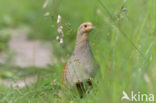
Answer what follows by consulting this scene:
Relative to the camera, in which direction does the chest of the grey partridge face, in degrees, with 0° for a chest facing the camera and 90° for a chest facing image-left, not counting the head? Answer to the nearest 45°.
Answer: approximately 315°
